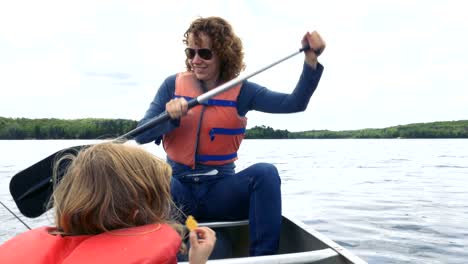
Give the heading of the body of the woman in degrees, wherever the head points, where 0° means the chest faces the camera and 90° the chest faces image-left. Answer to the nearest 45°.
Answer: approximately 0°

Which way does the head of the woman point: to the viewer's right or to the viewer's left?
to the viewer's left
